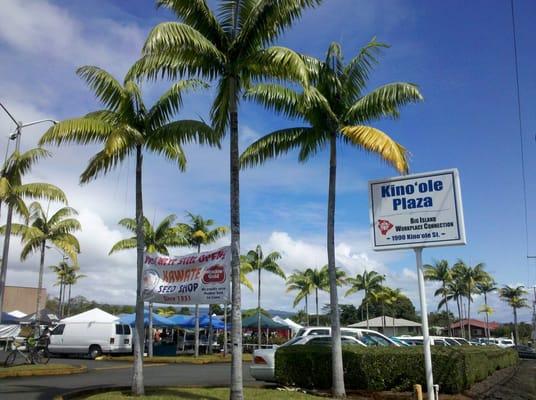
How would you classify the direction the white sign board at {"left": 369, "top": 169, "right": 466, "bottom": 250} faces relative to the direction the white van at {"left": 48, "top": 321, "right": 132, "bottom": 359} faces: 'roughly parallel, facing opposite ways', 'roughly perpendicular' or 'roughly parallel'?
roughly perpendicular

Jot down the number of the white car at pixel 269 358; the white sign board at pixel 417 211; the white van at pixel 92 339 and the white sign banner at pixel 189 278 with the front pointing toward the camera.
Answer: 2

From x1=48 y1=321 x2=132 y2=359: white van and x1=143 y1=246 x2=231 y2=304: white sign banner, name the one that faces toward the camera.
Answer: the white sign banner

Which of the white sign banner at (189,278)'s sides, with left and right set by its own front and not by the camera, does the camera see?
front

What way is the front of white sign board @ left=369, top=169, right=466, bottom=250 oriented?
toward the camera

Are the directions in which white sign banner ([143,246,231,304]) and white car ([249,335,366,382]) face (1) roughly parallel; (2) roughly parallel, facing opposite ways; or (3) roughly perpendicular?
roughly perpendicular

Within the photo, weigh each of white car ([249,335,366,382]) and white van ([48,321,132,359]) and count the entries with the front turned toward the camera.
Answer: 0

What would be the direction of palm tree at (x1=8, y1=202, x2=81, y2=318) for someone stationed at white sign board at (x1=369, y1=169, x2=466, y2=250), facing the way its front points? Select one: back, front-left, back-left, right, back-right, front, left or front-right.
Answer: back-right

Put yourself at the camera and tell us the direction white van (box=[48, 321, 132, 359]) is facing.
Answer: facing away from the viewer and to the left of the viewer

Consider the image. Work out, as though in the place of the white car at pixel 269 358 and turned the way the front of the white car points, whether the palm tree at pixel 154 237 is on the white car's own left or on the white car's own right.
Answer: on the white car's own left

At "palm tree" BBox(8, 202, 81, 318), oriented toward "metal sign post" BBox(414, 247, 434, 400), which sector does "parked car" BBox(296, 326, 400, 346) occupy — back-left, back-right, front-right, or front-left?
front-left

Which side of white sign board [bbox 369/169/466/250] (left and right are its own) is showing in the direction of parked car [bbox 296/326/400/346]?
back
